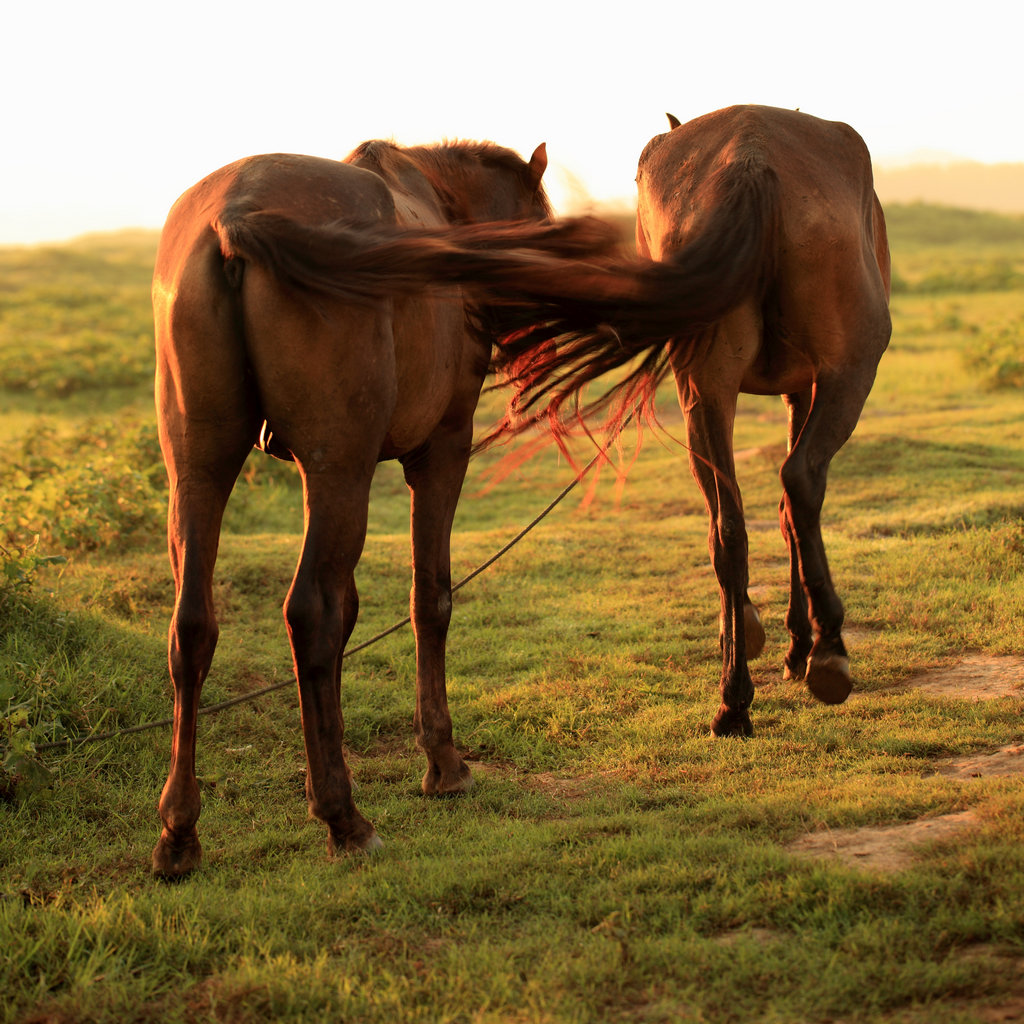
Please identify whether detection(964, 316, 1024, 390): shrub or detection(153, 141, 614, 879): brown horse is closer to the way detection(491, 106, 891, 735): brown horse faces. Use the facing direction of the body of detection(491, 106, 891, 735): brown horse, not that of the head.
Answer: the shrub

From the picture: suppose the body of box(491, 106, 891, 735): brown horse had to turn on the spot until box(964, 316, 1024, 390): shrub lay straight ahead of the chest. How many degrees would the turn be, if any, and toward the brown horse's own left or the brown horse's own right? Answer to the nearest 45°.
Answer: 0° — it already faces it

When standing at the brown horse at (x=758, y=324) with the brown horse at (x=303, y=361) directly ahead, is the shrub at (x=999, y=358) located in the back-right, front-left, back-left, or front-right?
back-right

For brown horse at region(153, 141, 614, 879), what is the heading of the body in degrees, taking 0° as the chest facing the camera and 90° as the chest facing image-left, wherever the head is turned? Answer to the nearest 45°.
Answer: approximately 225°

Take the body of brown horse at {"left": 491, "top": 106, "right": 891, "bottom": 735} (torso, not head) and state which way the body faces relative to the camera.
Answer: away from the camera

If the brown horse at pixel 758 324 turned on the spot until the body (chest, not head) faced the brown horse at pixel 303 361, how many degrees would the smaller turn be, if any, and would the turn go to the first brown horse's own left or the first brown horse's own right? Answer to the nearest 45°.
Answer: approximately 135° to the first brown horse's own left

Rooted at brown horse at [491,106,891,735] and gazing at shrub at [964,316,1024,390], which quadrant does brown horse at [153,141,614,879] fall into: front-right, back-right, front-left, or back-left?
back-left
